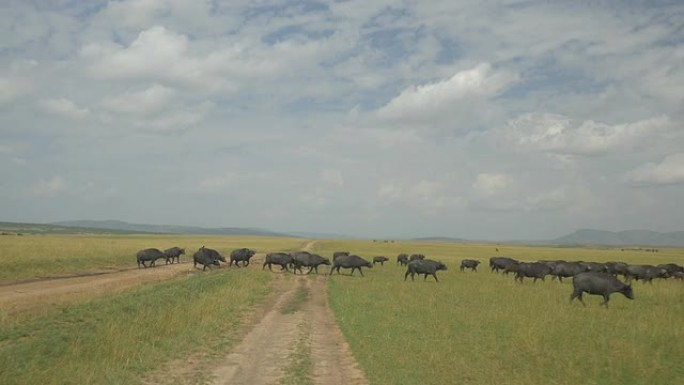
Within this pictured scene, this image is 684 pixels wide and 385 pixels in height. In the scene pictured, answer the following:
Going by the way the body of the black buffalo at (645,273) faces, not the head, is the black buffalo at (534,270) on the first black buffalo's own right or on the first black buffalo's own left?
on the first black buffalo's own right

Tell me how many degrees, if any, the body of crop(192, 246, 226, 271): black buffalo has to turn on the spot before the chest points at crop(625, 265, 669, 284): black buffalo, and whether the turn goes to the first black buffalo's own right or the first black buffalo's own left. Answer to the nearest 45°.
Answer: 0° — it already faces it

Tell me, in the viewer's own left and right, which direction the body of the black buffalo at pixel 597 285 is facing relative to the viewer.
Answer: facing to the right of the viewer

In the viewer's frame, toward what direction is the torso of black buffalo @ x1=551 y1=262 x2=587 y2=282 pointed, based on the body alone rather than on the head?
to the viewer's right

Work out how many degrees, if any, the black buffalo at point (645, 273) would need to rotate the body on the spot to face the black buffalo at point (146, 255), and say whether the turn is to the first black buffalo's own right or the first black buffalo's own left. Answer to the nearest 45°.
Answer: approximately 180°

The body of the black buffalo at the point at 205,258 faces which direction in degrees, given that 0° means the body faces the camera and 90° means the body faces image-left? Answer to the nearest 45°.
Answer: approximately 270°

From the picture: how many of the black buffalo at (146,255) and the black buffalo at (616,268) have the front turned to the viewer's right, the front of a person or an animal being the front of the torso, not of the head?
2

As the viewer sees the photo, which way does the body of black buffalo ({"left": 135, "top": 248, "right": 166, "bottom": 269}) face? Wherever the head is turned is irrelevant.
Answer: to the viewer's right

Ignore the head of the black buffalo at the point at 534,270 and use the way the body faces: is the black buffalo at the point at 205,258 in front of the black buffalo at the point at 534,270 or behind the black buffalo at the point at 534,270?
behind

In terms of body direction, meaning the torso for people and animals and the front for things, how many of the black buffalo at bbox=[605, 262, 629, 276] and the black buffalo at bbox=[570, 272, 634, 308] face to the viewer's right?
2
